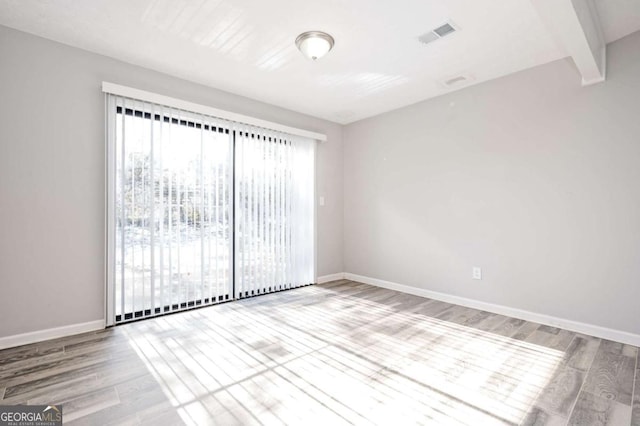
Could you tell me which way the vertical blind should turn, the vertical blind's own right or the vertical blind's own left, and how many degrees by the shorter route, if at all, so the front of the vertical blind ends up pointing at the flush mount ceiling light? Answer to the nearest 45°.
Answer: approximately 45° to the vertical blind's own right

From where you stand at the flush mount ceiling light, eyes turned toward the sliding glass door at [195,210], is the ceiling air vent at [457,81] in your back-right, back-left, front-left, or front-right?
back-right

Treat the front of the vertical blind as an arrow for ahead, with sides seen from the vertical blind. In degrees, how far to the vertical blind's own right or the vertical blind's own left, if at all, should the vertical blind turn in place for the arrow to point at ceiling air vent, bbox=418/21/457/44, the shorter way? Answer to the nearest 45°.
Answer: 0° — it already faces it

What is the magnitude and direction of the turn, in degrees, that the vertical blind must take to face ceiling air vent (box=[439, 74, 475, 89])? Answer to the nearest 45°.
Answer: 0° — it already faces it

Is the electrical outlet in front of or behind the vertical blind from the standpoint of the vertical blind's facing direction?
in front

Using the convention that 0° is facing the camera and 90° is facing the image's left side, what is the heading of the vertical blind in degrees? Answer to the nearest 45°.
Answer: approximately 315°
